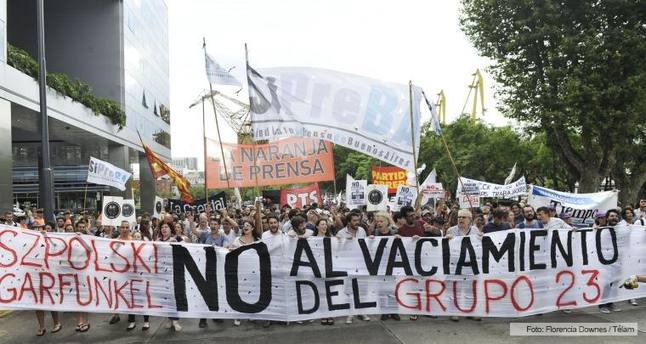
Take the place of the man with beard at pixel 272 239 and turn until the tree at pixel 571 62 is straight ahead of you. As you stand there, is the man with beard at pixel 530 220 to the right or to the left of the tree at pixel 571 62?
right

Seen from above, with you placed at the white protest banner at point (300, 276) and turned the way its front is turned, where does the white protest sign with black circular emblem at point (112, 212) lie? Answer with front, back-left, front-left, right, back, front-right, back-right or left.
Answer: back-right

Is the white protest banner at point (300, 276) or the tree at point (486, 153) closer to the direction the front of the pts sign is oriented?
the white protest banner

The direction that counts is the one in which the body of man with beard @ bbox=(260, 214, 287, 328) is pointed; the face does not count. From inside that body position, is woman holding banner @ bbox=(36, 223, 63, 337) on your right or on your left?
on your right

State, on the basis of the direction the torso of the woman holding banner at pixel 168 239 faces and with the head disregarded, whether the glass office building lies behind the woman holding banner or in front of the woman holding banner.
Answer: behind

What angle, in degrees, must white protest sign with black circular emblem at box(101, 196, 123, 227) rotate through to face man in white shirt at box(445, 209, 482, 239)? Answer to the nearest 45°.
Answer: approximately 45° to its left

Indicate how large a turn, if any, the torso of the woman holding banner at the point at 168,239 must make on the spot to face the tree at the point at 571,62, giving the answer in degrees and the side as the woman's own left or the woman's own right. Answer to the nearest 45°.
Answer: approximately 135° to the woman's own left

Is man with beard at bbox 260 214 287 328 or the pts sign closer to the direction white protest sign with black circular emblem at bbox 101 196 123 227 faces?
the man with beard

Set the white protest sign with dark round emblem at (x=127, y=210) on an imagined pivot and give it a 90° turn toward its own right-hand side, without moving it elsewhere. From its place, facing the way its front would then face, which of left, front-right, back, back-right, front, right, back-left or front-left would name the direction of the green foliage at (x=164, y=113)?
right

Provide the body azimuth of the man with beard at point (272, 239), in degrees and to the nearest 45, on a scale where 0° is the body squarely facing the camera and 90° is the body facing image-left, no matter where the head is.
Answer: approximately 0°

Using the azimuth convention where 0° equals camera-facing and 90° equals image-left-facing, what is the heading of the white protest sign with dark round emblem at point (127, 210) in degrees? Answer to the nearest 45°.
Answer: approximately 0°

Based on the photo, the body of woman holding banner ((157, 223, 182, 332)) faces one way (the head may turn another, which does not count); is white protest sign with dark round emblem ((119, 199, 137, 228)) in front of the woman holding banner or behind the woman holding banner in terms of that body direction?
behind
